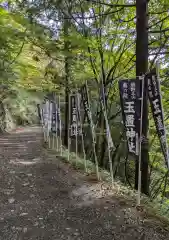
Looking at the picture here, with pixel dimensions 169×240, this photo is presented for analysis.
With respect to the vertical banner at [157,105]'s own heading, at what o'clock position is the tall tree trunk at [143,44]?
The tall tree trunk is roughly at 4 o'clock from the vertical banner.

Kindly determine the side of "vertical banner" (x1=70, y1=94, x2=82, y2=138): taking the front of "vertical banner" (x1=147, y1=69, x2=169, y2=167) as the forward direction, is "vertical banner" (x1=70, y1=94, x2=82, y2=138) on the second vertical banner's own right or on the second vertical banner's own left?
on the second vertical banner's own right

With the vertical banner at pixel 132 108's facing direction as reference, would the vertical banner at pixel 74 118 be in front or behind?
behind

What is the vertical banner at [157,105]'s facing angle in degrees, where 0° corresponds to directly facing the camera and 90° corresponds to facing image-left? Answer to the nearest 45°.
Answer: approximately 45°

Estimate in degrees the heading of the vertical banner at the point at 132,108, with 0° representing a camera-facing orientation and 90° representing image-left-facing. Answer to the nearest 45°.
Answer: approximately 0°
